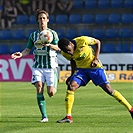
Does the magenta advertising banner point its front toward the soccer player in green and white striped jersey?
yes

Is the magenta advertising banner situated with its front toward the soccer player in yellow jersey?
yes

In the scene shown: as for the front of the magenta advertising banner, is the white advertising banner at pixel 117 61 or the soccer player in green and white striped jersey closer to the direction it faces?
the soccer player in green and white striped jersey

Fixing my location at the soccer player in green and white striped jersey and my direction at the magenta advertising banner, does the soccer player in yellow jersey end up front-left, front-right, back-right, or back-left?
back-right

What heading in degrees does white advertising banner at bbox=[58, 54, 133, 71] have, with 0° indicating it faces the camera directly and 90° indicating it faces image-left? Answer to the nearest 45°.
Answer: approximately 0°

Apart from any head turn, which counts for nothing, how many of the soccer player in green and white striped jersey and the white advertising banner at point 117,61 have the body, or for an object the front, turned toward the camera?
2

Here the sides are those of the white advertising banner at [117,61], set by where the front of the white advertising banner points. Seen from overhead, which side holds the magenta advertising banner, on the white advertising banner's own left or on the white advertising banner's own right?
on the white advertising banner's own right

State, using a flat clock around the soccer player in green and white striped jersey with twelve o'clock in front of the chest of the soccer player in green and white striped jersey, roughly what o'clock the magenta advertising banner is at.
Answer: The magenta advertising banner is roughly at 6 o'clock from the soccer player in green and white striped jersey.

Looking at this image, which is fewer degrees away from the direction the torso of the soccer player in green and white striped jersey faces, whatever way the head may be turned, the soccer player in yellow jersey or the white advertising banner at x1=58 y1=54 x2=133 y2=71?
the soccer player in yellow jersey

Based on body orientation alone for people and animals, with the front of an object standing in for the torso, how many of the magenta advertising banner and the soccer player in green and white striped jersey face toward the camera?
2
